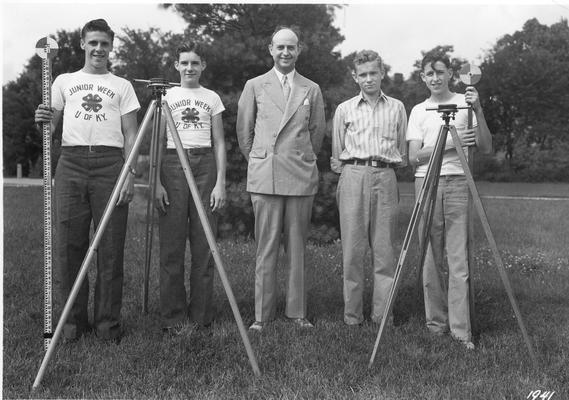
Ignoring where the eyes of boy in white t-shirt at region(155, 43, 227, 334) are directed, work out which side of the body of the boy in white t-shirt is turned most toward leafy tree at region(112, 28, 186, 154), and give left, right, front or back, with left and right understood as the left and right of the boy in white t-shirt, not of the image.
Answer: back

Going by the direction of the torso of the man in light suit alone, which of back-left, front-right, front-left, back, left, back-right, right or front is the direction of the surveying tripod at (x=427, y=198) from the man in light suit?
front-left

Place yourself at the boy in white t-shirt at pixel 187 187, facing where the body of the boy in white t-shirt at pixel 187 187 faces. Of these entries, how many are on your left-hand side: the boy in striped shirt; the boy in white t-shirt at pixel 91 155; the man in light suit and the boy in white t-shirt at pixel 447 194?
3

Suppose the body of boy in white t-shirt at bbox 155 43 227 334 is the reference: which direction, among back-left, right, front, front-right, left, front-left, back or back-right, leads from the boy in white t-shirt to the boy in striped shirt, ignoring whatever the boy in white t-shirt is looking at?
left

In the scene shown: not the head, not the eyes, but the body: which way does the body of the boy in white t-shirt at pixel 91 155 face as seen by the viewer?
toward the camera

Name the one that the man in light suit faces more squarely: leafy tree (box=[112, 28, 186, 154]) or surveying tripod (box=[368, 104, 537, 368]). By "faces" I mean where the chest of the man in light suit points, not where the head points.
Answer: the surveying tripod

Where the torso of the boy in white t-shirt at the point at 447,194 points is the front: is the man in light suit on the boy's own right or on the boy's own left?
on the boy's own right

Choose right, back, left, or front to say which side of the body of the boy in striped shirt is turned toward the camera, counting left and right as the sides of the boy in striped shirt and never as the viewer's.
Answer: front

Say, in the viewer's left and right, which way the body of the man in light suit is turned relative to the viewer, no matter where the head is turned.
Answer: facing the viewer

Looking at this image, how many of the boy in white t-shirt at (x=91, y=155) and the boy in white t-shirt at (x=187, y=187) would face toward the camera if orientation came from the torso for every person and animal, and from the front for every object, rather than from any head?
2

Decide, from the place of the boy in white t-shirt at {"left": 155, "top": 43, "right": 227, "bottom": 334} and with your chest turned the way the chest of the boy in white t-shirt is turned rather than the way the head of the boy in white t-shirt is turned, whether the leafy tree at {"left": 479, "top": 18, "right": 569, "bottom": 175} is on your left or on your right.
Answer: on your left
